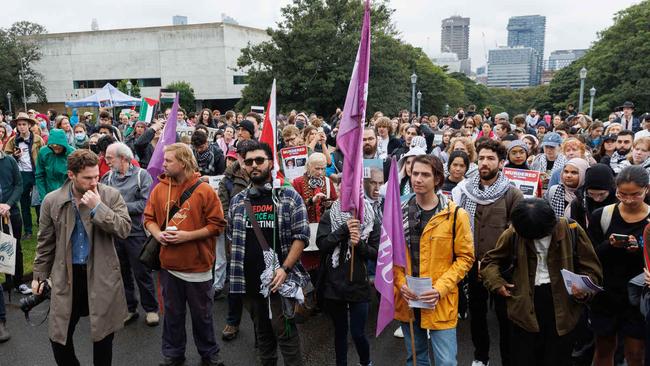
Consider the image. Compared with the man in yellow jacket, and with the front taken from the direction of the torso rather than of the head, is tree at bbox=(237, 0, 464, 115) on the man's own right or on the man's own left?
on the man's own right

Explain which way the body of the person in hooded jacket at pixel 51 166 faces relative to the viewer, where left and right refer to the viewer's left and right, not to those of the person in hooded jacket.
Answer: facing the viewer

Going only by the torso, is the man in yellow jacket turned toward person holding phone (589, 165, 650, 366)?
no

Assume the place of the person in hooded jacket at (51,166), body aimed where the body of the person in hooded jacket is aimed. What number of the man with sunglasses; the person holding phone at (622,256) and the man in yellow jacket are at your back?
0

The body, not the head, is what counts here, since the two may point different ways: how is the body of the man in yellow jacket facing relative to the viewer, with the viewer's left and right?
facing the viewer and to the left of the viewer

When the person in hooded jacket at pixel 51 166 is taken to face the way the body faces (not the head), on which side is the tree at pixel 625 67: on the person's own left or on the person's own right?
on the person's own left

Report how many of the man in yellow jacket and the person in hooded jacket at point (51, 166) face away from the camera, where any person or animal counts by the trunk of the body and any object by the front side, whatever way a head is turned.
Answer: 0

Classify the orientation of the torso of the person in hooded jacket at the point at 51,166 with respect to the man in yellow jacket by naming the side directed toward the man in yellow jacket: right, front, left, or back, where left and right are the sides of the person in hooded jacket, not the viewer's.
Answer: front

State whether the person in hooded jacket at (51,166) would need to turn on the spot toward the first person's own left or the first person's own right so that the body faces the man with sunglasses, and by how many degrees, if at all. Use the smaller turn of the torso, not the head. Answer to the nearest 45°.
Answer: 0° — they already face them

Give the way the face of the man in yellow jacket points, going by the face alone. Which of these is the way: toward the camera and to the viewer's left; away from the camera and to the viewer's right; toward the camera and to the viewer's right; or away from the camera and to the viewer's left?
toward the camera and to the viewer's left

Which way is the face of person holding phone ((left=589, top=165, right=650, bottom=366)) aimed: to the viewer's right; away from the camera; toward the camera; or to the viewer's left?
toward the camera

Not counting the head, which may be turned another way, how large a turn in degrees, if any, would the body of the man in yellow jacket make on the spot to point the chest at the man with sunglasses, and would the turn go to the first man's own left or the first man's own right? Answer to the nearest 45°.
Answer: approximately 45° to the first man's own right
